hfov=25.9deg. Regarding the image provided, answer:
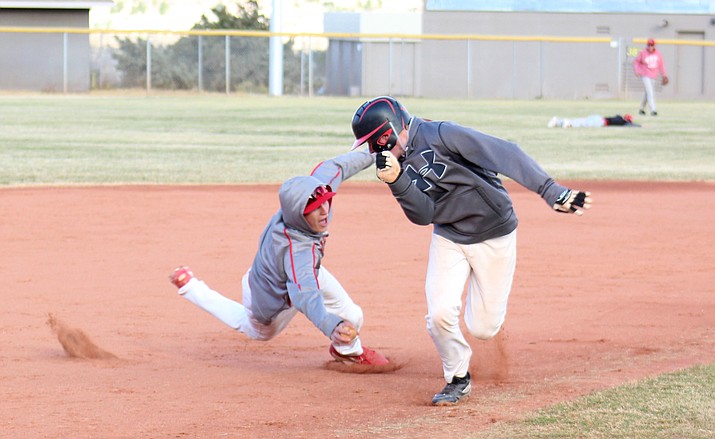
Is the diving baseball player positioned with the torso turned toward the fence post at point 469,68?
no

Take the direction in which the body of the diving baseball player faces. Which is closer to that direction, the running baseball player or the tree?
the running baseball player

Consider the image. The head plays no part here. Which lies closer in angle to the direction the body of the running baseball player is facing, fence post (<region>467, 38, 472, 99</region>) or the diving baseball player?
the diving baseball player

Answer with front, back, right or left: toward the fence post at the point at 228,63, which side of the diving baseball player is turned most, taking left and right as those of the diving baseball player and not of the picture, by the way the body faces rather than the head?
left

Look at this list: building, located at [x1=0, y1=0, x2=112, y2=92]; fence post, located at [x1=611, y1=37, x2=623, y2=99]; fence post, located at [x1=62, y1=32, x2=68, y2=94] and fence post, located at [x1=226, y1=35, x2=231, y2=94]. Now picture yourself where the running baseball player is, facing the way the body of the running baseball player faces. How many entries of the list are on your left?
0

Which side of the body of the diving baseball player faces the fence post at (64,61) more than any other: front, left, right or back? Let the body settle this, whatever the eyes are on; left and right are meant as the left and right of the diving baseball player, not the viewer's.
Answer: left

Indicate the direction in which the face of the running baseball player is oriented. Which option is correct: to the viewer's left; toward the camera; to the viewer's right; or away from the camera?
to the viewer's left

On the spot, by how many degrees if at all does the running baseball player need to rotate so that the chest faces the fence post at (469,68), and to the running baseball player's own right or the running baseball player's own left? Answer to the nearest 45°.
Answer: approximately 135° to the running baseball player's own right

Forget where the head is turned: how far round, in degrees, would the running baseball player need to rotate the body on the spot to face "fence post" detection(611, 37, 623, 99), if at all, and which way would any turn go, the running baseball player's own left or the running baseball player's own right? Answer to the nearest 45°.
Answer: approximately 135° to the running baseball player's own right

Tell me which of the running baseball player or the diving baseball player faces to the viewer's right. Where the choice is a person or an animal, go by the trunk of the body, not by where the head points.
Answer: the diving baseball player

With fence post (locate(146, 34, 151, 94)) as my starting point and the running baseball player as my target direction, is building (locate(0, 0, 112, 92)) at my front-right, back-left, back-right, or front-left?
back-right

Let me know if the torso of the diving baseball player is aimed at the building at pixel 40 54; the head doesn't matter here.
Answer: no

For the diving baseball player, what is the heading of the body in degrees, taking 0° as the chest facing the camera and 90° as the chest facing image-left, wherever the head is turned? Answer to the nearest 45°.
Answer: approximately 270°

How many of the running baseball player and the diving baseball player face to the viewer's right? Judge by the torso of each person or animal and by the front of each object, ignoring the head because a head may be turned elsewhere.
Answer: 1

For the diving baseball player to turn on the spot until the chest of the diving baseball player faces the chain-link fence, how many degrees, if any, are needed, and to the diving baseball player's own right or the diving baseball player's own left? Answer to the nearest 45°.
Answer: approximately 90° to the diving baseball player's own left

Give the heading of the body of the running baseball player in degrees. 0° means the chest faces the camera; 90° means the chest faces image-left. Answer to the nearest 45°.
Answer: approximately 45°
